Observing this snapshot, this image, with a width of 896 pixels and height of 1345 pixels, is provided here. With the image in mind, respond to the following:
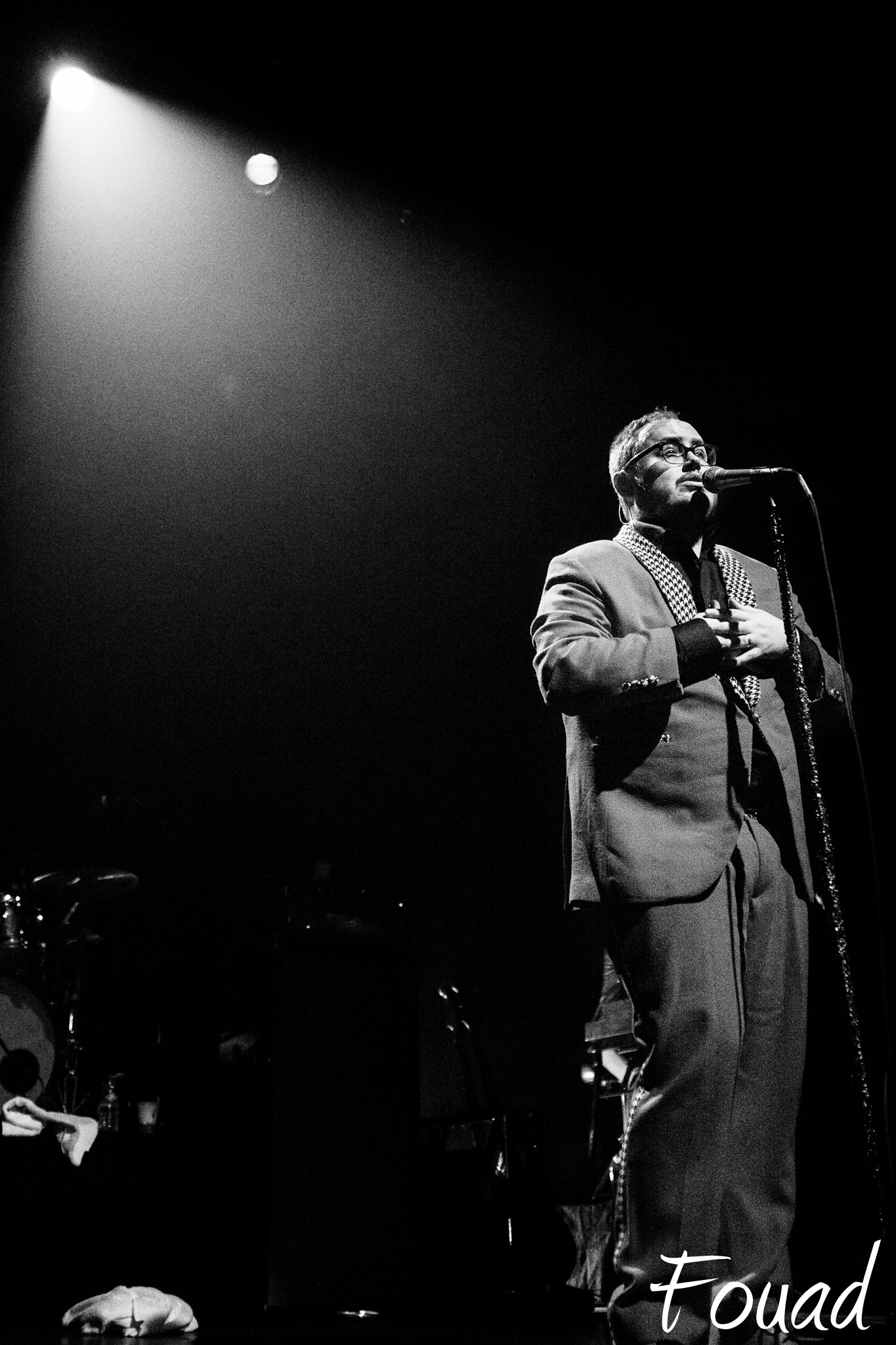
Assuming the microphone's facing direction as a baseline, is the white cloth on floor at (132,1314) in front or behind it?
in front

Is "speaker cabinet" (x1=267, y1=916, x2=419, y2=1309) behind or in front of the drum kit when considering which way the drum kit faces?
in front

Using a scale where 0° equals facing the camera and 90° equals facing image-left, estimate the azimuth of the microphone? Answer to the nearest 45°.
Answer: approximately 90°

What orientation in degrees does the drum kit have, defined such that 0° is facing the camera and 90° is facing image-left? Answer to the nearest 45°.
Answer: approximately 0°

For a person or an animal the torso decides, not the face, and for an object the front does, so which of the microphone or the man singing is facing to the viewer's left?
the microphone

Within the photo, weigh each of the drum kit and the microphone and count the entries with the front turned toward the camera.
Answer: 1
